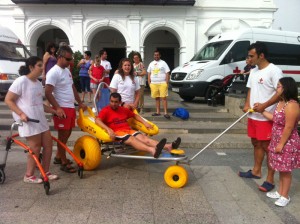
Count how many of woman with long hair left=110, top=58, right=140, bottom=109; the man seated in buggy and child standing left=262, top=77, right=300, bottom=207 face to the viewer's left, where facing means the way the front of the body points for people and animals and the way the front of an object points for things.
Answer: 1

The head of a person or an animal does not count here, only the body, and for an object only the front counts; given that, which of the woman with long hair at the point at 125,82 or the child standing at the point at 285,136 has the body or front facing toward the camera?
the woman with long hair

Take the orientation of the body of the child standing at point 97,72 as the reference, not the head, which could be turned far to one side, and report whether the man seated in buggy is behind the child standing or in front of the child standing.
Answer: in front

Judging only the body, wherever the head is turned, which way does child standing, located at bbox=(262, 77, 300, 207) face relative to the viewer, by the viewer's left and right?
facing to the left of the viewer

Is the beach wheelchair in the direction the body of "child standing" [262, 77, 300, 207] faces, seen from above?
yes

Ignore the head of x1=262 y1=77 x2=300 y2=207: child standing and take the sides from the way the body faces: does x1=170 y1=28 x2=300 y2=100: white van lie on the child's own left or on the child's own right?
on the child's own right

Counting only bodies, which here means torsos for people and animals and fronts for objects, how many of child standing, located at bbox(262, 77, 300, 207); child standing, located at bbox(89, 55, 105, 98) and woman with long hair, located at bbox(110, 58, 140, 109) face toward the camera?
2

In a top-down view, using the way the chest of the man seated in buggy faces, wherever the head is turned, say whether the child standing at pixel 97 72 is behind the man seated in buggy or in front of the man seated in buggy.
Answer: behind

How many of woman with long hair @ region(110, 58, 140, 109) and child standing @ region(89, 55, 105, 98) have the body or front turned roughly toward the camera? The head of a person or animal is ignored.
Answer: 2

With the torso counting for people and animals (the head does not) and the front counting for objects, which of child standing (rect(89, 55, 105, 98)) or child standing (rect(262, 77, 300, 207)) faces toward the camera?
child standing (rect(89, 55, 105, 98))

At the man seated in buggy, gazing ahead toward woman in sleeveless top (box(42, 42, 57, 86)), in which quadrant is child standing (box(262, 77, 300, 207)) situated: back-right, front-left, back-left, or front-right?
back-right

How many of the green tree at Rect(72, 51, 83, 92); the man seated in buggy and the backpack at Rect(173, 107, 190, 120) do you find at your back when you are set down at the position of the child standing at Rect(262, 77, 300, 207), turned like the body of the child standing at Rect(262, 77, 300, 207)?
0

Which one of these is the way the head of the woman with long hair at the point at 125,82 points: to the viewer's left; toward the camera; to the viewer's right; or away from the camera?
toward the camera

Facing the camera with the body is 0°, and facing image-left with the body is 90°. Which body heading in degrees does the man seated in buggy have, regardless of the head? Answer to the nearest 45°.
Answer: approximately 315°

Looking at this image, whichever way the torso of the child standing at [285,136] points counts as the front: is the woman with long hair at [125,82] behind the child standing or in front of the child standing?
in front

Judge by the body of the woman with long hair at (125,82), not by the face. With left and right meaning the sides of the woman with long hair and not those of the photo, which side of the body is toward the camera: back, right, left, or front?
front
